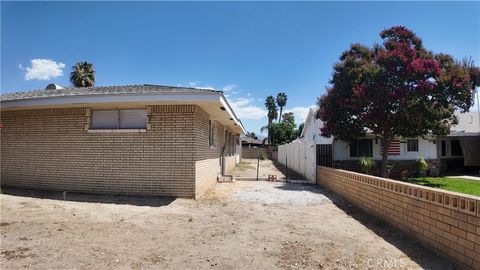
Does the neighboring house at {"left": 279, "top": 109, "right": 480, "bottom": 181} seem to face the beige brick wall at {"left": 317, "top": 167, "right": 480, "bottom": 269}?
yes

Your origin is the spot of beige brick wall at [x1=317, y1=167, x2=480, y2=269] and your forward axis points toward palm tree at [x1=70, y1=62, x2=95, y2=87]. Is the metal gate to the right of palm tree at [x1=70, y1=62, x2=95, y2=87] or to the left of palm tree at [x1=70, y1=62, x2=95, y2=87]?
right

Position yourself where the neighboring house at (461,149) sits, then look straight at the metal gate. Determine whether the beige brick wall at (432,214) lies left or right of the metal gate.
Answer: left

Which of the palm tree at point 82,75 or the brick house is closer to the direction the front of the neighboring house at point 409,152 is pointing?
the brick house

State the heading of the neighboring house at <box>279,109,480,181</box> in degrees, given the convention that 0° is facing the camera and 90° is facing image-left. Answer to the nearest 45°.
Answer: approximately 0°

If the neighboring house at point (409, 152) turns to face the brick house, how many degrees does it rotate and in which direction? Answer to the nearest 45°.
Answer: approximately 45° to its right

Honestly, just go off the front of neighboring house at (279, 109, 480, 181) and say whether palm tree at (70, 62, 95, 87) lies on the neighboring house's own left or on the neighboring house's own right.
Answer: on the neighboring house's own right
